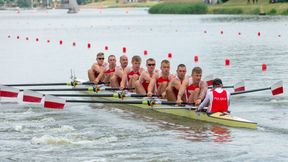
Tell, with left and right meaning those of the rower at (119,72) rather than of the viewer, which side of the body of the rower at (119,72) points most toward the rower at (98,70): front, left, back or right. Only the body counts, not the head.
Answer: back

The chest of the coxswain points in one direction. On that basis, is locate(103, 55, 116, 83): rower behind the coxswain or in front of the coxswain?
in front

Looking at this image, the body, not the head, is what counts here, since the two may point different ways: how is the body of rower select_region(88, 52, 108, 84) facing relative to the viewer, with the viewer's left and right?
facing the viewer and to the right of the viewer

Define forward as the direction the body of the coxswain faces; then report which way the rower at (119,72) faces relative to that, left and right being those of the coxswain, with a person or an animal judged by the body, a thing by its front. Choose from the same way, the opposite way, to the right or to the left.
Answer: the opposite way

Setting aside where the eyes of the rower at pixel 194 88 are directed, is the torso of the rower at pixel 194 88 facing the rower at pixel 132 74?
no

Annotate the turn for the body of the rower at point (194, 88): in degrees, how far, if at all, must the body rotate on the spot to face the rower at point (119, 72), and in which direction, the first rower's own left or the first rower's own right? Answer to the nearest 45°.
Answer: approximately 180°

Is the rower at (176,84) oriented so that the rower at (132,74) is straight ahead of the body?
no

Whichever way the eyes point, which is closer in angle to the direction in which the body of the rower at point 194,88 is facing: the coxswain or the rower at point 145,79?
the coxswain

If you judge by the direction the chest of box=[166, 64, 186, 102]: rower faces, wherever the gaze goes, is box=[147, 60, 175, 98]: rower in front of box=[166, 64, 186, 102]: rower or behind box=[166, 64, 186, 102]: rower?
behind

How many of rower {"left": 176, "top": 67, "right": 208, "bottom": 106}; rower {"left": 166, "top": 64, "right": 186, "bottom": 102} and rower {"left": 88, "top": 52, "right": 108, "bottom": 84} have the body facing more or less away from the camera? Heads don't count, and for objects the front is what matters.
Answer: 0

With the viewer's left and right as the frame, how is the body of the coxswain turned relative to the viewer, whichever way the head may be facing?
facing away from the viewer and to the left of the viewer

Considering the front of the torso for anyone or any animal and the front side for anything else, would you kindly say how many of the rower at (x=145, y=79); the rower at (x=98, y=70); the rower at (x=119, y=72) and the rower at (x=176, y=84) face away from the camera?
0

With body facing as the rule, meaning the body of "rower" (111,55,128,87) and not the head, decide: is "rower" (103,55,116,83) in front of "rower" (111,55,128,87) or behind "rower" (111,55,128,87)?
behind

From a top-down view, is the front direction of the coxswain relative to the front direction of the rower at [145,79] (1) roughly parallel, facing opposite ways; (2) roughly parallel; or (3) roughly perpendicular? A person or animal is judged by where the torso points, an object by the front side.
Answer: roughly parallel, facing opposite ways
